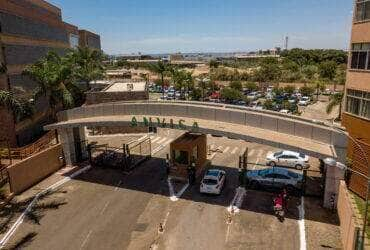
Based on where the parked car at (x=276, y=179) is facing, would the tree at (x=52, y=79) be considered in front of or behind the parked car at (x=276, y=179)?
in front

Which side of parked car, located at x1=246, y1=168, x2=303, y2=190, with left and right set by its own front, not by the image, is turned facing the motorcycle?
left

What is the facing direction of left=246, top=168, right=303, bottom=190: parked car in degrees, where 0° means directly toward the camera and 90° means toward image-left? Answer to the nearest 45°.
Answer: approximately 90°

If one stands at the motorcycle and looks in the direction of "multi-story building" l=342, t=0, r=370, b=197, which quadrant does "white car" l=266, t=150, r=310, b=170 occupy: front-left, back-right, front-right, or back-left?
front-left

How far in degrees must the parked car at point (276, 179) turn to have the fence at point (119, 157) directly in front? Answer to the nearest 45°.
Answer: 0° — it already faces it

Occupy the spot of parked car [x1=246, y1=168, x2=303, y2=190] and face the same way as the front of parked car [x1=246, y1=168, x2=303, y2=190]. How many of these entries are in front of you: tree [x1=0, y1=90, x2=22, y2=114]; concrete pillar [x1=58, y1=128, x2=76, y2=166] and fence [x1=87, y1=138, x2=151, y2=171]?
3

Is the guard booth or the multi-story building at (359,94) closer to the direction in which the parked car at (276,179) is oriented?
the guard booth

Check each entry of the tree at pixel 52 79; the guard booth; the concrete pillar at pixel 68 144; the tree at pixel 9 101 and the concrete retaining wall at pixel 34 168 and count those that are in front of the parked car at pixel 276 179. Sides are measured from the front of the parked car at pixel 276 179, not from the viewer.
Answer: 5

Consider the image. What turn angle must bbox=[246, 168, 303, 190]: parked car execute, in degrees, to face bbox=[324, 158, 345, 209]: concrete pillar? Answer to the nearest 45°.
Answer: approximately 135° to its left

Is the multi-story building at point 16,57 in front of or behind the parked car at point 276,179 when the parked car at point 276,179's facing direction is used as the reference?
in front
